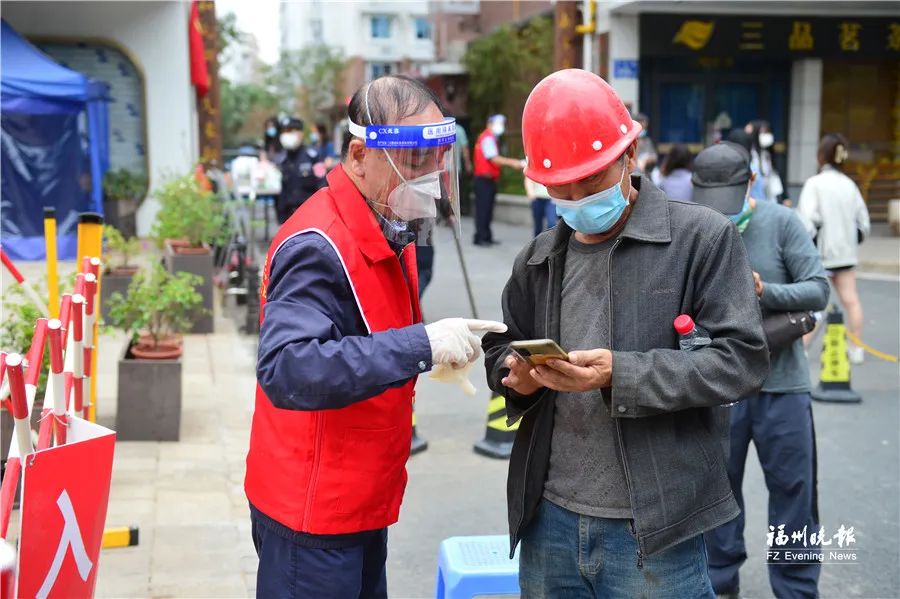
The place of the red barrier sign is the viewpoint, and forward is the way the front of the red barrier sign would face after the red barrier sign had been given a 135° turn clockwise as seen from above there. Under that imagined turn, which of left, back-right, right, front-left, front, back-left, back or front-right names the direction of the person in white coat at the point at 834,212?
back-right

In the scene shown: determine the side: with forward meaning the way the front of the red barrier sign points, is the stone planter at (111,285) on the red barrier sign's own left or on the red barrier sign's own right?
on the red barrier sign's own left

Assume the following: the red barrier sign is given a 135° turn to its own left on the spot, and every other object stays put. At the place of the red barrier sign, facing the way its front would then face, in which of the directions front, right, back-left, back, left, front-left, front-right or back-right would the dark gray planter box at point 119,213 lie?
front

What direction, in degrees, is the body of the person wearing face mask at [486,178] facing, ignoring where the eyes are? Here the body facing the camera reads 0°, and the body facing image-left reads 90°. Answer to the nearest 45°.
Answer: approximately 270°

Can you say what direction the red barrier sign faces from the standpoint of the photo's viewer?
facing the viewer and to the right of the viewer

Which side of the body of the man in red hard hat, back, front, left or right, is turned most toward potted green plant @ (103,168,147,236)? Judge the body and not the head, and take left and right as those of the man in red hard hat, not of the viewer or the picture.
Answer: right

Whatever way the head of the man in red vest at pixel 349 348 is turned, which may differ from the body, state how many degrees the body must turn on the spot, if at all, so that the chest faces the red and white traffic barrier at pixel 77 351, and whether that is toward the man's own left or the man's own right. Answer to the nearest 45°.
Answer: approximately 135° to the man's own left

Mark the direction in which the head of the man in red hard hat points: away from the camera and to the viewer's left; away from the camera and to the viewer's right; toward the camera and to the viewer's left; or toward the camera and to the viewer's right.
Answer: toward the camera and to the viewer's left

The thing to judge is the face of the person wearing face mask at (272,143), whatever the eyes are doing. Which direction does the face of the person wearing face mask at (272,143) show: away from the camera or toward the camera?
toward the camera

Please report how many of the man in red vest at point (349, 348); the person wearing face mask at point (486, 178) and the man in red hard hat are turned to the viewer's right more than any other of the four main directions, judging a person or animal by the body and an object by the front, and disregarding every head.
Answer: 2

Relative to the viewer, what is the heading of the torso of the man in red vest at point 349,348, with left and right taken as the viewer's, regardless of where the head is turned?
facing to the right of the viewer

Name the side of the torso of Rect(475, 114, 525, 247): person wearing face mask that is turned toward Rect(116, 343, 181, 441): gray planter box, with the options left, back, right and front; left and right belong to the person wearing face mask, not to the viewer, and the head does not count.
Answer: right

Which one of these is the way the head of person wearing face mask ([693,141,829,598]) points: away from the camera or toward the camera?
toward the camera

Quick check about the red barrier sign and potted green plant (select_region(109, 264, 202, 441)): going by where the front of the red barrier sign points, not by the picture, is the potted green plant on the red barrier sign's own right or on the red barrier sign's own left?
on the red barrier sign's own left
